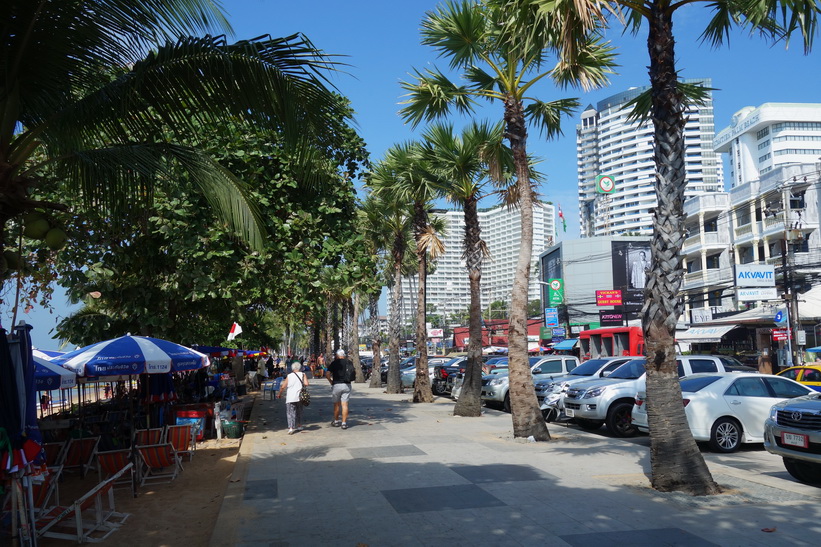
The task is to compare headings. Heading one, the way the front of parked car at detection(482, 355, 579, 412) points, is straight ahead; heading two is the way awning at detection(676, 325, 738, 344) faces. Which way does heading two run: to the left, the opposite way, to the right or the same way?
the same way

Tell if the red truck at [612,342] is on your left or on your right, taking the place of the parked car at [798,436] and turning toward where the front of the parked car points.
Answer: on your right

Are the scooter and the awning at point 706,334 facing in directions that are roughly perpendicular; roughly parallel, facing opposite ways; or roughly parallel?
roughly parallel

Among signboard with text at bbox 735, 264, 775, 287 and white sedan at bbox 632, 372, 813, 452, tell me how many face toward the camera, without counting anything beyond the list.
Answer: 1

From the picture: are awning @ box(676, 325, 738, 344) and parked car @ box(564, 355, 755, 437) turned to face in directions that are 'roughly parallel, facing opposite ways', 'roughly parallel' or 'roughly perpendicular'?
roughly parallel

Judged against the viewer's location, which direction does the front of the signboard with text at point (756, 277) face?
facing the viewer

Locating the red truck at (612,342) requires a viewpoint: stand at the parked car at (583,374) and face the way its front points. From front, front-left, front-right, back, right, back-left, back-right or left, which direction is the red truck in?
back-right

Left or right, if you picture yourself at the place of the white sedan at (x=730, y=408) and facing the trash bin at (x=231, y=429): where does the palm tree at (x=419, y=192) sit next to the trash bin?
right

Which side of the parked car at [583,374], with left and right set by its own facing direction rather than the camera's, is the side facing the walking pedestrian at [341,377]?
front

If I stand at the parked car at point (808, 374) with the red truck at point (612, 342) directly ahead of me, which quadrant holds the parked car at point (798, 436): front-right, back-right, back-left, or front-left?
back-left

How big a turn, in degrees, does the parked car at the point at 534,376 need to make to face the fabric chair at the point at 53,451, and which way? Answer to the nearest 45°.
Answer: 0° — it already faces it

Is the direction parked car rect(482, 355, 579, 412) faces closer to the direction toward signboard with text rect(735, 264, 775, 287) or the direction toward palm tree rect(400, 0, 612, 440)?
the palm tree

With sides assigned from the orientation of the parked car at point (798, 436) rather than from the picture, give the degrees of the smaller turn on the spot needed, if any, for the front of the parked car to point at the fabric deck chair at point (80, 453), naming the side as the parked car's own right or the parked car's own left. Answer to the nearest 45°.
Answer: approximately 45° to the parked car's own right

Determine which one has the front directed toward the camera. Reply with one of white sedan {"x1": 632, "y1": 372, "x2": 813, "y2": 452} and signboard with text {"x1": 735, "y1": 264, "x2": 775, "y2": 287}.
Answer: the signboard with text

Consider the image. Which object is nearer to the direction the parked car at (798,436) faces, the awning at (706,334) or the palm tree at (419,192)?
the palm tree

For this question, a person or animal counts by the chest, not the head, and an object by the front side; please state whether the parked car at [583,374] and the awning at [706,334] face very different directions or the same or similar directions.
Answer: same or similar directions

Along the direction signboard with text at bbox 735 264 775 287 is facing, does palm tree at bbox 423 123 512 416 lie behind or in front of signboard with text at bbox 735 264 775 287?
in front
